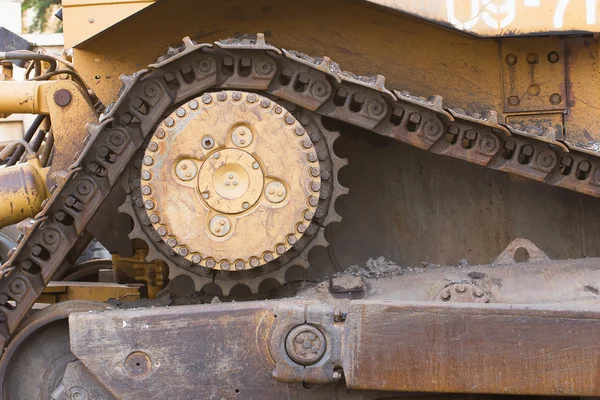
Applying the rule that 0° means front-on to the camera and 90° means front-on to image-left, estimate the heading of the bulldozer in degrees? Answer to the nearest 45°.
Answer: approximately 270°
